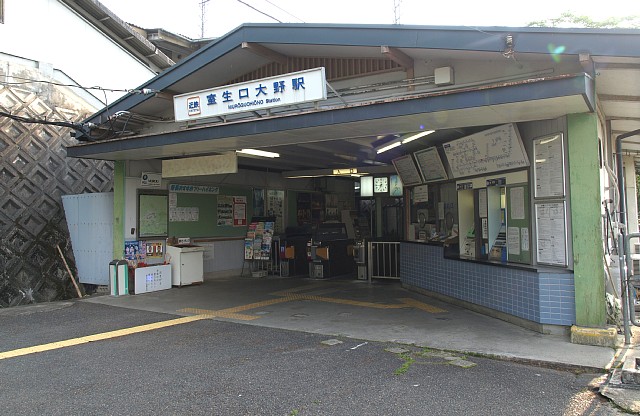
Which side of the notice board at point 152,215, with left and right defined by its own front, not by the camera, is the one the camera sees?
front

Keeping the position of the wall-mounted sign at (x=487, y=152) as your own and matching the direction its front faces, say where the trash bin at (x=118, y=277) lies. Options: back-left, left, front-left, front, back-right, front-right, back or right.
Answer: front-right

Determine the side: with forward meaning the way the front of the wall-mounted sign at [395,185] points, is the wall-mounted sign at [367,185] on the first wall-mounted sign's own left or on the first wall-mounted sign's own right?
on the first wall-mounted sign's own right

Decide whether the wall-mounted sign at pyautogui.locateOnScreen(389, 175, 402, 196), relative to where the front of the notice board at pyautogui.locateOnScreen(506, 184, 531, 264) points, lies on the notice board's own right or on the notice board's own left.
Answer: on the notice board's own right

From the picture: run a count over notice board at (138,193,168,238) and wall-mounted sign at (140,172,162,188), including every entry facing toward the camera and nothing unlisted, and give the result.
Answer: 2

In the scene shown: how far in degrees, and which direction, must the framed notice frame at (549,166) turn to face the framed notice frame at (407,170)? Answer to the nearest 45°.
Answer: approximately 90° to its right

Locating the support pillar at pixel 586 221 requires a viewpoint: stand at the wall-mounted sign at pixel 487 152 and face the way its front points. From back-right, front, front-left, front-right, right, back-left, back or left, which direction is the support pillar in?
left

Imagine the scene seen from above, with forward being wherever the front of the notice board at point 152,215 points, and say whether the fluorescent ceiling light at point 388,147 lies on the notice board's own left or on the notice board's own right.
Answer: on the notice board's own left

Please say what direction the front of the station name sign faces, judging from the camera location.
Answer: facing the viewer and to the left of the viewer

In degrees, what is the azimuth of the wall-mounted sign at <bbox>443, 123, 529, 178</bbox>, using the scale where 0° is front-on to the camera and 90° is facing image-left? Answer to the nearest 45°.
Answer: approximately 45°

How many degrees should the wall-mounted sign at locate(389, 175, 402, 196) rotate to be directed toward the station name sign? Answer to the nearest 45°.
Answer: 0° — it already faces it

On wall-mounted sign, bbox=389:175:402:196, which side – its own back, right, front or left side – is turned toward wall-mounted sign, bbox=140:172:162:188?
right

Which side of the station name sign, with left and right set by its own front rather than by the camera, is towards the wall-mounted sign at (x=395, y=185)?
back

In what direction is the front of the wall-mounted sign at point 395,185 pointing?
toward the camera
